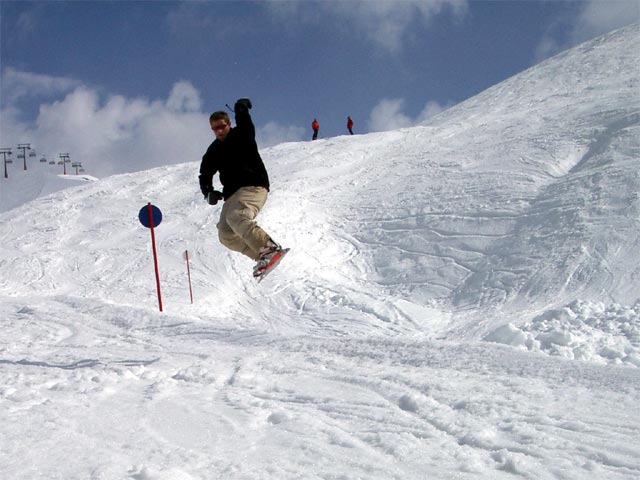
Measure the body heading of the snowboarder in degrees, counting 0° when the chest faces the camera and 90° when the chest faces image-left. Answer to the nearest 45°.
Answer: approximately 45°
